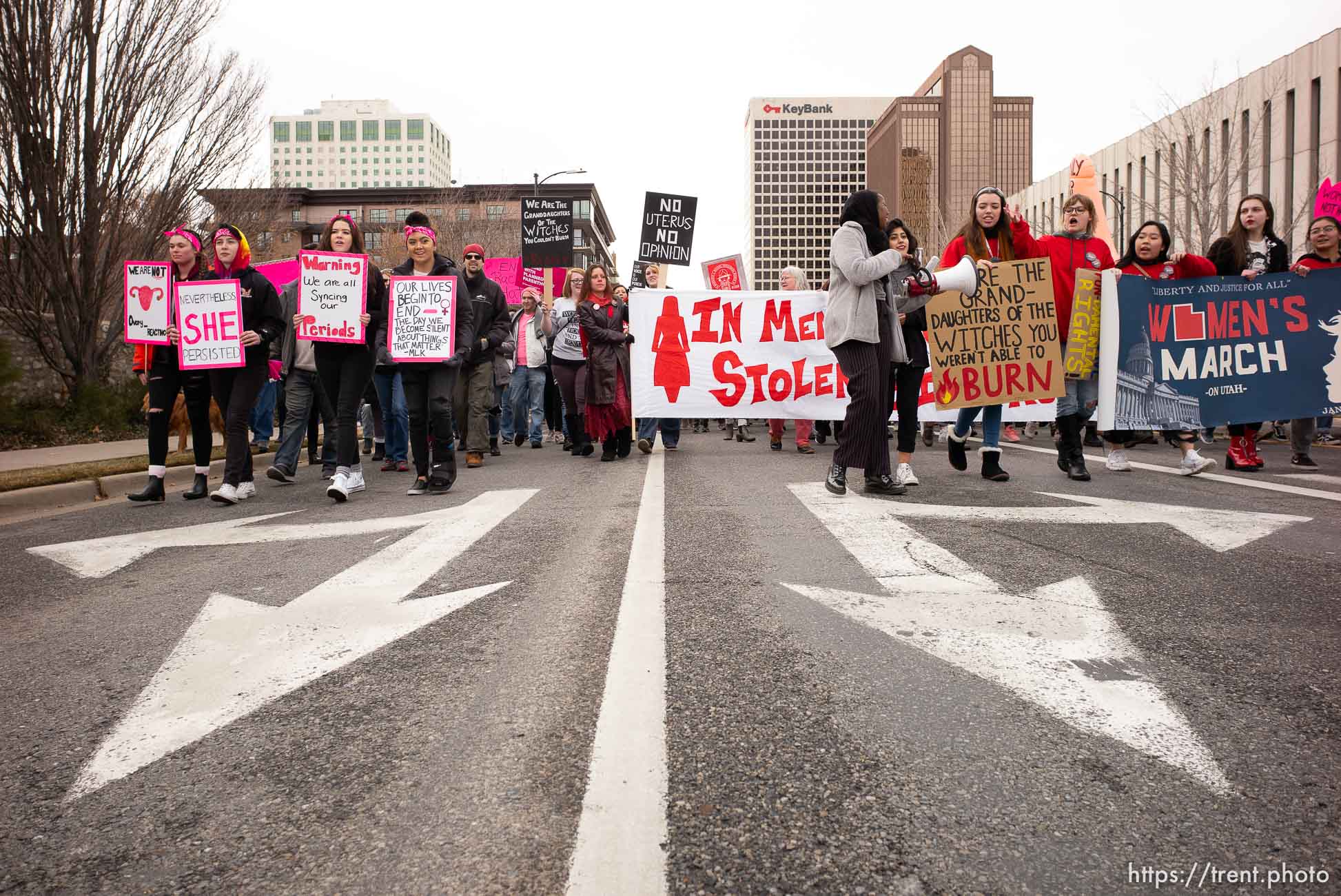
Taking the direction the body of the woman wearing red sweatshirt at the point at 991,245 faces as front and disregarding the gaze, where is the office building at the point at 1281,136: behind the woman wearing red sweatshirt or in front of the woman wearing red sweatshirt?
behind

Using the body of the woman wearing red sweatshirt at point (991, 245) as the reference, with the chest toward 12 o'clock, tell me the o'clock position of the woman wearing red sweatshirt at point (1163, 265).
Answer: the woman wearing red sweatshirt at point (1163, 265) is roughly at 8 o'clock from the woman wearing red sweatshirt at point (991, 245).

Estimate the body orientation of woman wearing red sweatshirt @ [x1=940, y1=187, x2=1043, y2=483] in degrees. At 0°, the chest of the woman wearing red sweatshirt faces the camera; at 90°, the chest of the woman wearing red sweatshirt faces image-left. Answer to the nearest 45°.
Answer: approximately 0°

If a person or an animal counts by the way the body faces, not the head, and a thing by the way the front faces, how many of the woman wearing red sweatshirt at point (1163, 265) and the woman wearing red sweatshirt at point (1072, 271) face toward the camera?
2

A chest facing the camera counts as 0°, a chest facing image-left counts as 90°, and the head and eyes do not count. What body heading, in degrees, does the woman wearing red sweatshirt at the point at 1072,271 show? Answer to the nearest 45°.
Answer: approximately 0°

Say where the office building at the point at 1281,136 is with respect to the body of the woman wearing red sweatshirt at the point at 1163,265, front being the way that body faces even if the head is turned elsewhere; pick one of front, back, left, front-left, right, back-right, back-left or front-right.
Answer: back

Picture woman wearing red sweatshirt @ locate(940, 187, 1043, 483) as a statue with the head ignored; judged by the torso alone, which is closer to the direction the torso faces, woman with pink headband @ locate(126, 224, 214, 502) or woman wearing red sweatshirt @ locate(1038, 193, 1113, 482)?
the woman with pink headband

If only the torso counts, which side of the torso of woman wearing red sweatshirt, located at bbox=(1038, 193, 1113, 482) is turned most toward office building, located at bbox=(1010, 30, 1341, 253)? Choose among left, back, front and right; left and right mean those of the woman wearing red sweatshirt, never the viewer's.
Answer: back

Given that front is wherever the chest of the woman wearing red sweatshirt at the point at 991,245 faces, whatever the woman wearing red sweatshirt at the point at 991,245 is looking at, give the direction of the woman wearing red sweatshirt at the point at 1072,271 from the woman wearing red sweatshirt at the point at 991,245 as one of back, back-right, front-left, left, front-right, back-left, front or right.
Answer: back-left
